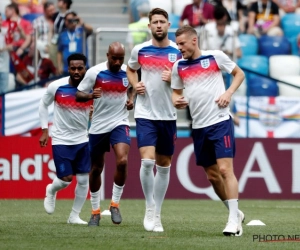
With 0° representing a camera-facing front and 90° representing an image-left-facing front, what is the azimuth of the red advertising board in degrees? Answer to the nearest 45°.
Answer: approximately 0°

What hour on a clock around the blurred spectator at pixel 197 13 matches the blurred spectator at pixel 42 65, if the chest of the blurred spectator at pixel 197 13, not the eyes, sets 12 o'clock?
the blurred spectator at pixel 42 65 is roughly at 2 o'clock from the blurred spectator at pixel 197 13.

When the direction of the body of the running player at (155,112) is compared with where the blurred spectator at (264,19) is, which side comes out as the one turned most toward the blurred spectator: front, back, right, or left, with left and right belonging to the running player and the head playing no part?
back

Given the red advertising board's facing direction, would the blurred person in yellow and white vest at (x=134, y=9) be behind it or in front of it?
behind

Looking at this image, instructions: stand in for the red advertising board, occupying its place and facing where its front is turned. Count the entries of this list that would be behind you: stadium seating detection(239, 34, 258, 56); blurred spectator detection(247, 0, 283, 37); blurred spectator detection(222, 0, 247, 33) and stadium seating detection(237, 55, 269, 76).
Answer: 4

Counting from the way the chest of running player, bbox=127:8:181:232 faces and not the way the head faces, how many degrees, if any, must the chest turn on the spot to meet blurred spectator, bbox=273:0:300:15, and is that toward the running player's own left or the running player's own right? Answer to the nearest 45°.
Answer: approximately 180°
